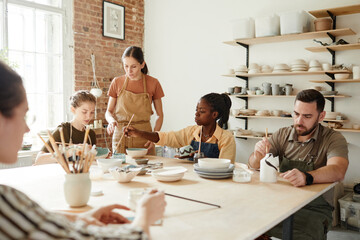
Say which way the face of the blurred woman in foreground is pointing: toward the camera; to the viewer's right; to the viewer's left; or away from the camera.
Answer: to the viewer's right

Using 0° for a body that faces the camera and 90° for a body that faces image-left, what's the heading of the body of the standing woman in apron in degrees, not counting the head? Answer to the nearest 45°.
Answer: approximately 0°

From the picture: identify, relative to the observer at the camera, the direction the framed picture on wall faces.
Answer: facing the viewer and to the right of the viewer

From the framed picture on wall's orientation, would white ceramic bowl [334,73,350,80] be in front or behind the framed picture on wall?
in front

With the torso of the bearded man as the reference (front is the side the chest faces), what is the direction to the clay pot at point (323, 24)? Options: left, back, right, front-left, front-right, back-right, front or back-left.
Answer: back-right

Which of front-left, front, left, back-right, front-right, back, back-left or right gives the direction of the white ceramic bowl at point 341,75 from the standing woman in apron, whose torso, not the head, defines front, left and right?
left

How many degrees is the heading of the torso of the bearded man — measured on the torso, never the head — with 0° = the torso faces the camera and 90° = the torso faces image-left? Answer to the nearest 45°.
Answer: approximately 45°

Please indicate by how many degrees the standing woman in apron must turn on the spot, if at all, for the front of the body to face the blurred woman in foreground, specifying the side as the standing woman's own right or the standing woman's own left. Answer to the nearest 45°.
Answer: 0° — they already face them

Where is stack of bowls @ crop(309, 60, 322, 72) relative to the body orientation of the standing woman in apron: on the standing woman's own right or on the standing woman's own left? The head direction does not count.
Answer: on the standing woman's own left

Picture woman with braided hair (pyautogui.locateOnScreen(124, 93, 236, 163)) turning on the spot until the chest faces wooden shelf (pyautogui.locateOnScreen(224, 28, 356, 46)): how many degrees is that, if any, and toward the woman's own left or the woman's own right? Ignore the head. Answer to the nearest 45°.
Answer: approximately 180°

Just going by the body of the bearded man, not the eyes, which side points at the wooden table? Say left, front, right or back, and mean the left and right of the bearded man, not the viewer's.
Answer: front

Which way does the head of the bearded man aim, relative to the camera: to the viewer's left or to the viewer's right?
to the viewer's left
